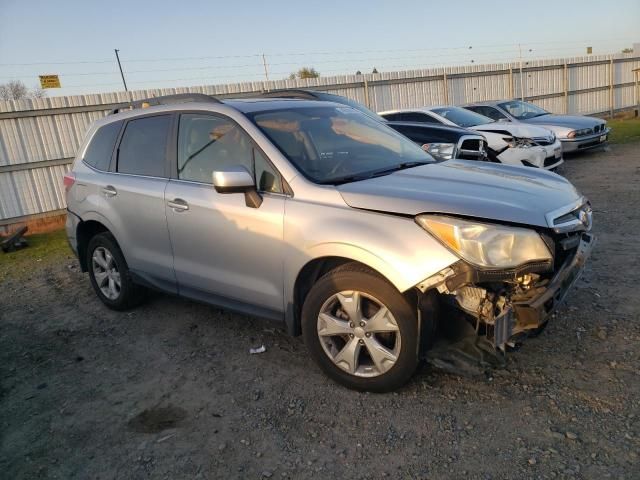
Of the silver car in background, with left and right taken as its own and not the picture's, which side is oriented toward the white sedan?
right

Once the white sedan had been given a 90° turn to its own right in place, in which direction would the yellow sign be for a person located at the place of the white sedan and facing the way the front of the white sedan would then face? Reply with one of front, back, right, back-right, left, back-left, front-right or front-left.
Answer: front-right

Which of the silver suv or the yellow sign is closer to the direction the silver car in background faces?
the silver suv

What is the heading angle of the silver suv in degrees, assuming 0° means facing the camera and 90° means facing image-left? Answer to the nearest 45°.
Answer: approximately 315°

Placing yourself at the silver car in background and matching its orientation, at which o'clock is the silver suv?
The silver suv is roughly at 2 o'clock from the silver car in background.

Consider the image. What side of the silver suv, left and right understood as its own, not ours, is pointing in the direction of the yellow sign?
back

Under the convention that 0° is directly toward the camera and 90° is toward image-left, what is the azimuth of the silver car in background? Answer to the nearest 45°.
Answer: approximately 315°

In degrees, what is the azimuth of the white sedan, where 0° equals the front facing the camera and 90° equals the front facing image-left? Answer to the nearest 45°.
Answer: approximately 315°

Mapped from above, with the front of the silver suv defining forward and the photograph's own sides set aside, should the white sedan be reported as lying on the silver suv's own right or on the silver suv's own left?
on the silver suv's own left

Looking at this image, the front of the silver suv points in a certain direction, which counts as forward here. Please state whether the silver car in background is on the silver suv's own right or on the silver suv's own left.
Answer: on the silver suv's own left

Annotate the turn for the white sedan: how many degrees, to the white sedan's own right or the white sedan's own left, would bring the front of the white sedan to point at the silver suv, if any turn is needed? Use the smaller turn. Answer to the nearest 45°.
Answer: approximately 45° to the white sedan's own right
